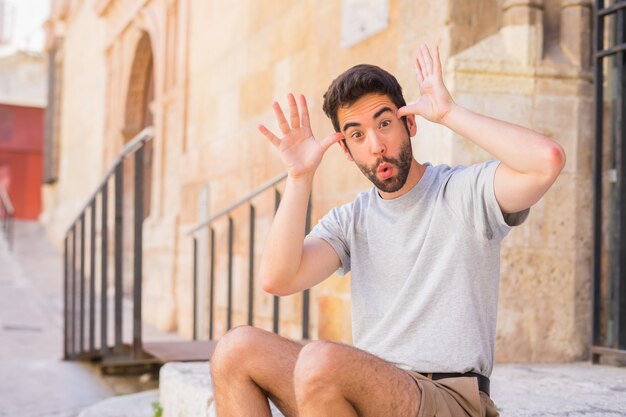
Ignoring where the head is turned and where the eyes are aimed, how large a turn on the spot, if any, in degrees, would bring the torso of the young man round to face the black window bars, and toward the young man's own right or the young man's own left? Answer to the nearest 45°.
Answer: approximately 180°

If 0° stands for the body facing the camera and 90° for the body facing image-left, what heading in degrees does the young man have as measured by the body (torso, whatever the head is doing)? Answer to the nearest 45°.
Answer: approximately 45°
